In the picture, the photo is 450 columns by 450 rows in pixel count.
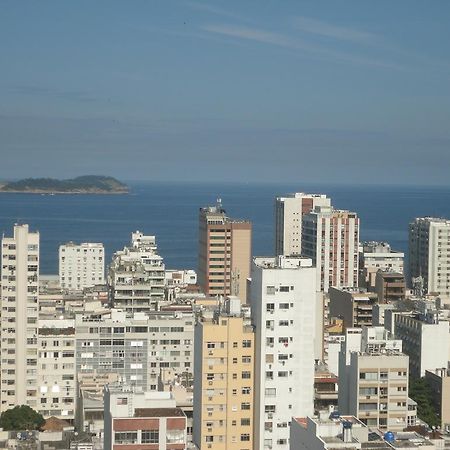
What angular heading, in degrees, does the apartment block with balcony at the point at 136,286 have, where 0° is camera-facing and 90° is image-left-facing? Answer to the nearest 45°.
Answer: approximately 0°

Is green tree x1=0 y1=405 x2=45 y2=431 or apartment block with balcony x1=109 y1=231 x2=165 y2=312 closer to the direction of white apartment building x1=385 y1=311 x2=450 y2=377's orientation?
the green tree

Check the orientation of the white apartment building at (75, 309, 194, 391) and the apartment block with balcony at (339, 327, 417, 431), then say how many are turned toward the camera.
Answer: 2

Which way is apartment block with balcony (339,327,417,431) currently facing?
toward the camera

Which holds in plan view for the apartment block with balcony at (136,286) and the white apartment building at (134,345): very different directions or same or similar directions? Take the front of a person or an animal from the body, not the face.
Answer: same or similar directions

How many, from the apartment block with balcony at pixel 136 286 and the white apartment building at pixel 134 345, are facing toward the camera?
2

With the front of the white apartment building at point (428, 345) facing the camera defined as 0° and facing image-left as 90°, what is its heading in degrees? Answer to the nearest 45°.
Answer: approximately 45°

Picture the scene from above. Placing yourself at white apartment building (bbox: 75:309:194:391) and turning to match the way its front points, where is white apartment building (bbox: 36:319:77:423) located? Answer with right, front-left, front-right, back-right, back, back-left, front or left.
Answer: front-right

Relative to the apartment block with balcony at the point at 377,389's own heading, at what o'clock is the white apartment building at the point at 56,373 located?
The white apartment building is roughly at 4 o'clock from the apartment block with balcony.

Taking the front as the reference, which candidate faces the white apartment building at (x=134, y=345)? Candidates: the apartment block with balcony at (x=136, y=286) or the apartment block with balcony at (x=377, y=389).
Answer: the apartment block with balcony at (x=136, y=286)

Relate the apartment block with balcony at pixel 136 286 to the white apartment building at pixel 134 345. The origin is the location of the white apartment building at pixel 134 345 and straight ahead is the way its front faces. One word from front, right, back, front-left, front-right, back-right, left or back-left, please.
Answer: back

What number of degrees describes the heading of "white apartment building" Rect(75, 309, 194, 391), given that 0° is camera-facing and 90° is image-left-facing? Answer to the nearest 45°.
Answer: approximately 0°

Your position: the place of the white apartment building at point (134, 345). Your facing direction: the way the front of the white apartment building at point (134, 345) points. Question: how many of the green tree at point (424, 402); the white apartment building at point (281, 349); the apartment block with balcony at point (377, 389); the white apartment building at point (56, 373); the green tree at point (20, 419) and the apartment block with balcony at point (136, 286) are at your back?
1

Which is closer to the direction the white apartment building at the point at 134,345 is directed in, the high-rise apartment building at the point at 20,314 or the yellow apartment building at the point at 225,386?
the yellow apartment building

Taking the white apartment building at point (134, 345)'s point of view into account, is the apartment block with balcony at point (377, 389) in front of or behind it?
in front

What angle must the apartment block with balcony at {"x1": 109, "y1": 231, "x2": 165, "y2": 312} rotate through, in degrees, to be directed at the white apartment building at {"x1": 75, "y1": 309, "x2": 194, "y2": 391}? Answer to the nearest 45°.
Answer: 0° — it already faces it
